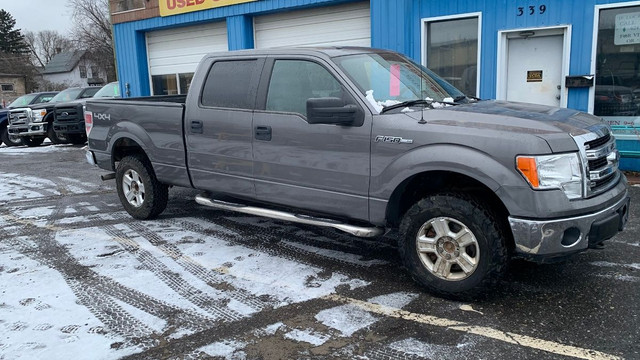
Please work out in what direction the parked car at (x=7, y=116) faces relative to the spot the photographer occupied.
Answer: facing the viewer and to the left of the viewer

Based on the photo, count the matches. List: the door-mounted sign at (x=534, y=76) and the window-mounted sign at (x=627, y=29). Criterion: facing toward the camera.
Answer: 2

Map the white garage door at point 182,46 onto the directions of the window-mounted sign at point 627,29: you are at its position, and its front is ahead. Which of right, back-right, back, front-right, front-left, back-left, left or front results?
right

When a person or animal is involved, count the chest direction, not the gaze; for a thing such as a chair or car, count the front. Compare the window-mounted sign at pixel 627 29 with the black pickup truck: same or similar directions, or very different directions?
same or similar directions

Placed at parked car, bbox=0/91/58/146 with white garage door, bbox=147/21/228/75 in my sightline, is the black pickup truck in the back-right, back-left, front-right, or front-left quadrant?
front-right

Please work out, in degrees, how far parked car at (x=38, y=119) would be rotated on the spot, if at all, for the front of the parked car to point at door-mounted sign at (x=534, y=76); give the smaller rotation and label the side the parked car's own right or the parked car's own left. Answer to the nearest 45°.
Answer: approximately 90° to the parked car's own left

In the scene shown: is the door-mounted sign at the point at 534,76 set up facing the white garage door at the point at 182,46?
no

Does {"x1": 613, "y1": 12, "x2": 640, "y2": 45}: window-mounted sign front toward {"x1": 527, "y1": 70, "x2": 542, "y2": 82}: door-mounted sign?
no

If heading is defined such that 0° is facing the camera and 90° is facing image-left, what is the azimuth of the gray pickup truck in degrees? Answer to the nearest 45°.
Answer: approximately 315°

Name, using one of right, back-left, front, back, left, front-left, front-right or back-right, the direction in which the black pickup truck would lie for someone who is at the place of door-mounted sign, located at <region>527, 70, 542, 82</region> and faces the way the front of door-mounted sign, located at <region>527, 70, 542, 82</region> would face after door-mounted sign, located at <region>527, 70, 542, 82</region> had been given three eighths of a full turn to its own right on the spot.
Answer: front-left

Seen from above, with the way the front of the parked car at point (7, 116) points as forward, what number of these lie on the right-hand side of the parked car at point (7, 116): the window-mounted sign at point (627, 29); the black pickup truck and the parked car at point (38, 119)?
0

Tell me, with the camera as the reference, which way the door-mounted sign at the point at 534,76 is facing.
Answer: facing the viewer

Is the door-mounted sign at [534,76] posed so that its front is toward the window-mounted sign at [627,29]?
no

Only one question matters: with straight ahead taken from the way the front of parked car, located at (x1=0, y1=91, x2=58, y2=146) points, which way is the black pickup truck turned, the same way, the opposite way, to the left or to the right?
the same way

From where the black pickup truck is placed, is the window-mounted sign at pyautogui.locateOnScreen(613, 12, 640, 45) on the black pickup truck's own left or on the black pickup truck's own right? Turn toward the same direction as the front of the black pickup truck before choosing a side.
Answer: on the black pickup truck's own left

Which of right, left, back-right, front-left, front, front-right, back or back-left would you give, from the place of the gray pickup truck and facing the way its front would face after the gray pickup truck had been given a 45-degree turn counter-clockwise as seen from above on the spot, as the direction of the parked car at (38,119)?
back-left

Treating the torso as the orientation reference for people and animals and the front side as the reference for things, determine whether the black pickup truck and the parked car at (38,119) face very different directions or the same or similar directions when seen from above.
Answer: same or similar directions
